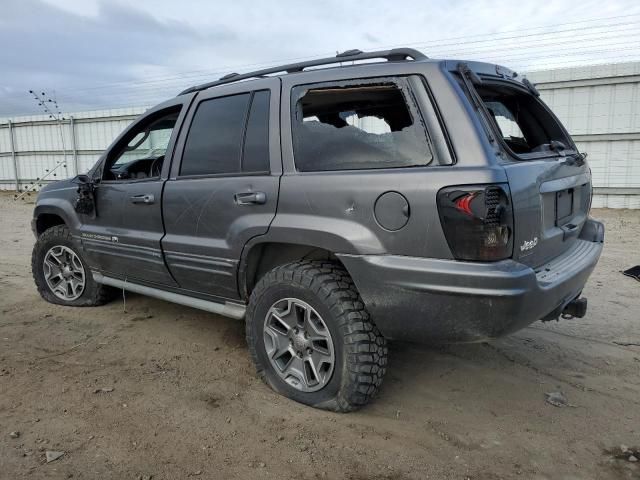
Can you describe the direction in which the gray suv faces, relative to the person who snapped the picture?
facing away from the viewer and to the left of the viewer

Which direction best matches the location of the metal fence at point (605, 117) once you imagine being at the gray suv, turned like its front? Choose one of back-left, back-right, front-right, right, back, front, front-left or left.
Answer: right

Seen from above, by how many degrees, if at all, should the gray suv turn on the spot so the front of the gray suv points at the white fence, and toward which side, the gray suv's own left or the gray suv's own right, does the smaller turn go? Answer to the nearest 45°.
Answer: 0° — it already faces it
